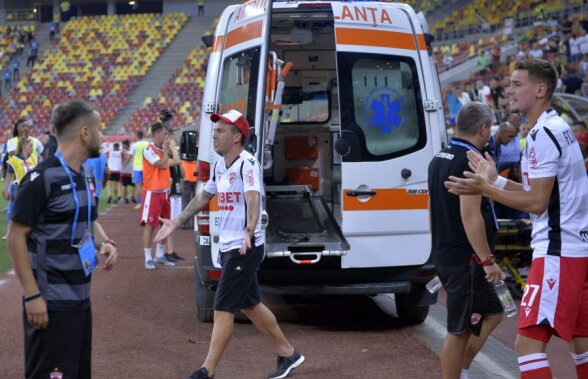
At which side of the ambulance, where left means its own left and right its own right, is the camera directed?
back

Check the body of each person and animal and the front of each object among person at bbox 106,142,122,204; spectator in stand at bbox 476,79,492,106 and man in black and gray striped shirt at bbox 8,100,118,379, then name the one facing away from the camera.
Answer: person at bbox 106,142,122,204

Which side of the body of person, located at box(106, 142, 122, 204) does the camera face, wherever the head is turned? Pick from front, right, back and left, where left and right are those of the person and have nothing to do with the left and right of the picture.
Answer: back

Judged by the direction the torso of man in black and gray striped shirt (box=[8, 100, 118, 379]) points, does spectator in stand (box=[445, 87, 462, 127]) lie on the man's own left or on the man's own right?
on the man's own left

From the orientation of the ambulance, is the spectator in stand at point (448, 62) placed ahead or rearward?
ahead

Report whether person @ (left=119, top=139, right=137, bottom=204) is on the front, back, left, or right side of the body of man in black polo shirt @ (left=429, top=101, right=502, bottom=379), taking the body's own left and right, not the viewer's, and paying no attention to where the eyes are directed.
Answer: left

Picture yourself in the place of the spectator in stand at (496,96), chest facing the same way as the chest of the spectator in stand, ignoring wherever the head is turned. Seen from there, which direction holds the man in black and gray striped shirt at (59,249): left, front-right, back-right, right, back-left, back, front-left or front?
front-left

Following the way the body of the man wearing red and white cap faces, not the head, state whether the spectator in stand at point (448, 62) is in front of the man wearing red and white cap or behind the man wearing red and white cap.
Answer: behind

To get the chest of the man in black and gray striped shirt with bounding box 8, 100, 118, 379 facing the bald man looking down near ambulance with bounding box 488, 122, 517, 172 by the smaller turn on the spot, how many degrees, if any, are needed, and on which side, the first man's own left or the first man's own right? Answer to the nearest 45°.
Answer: approximately 90° to the first man's own left
